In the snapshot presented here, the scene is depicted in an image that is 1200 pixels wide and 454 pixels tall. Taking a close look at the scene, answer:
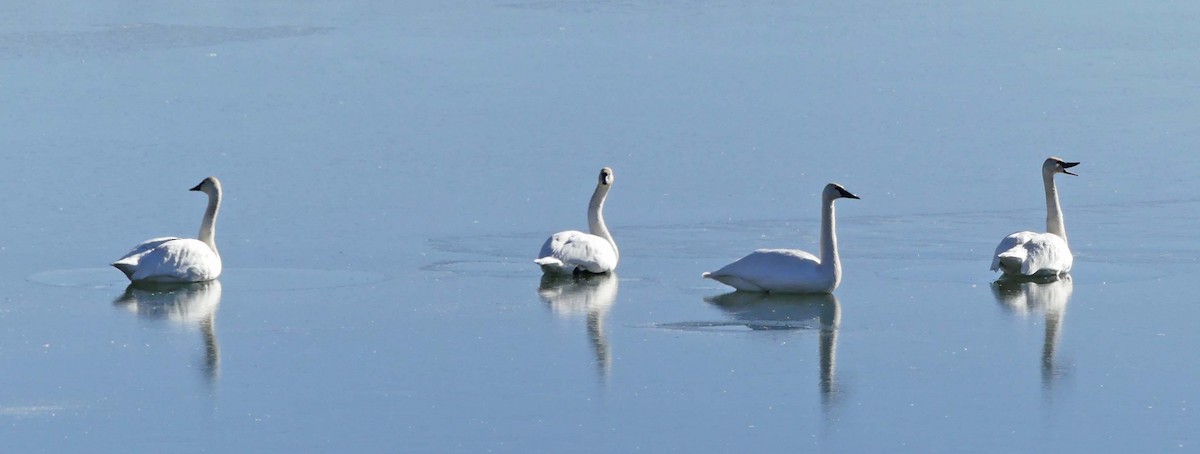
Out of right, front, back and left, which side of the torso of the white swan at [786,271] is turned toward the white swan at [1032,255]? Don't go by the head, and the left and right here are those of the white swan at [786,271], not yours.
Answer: front

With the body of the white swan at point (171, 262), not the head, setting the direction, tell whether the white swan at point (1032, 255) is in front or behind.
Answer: in front

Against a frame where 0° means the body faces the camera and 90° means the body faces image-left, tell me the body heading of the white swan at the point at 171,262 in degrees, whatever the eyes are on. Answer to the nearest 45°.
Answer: approximately 270°

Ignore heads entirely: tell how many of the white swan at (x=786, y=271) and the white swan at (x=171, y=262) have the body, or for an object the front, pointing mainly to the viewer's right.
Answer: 2

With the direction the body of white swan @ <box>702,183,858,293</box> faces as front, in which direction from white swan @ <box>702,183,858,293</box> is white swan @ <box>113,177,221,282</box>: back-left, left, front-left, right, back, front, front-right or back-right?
back

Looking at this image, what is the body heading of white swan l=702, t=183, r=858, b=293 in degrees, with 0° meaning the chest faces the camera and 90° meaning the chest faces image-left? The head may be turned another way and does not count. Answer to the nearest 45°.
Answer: approximately 270°

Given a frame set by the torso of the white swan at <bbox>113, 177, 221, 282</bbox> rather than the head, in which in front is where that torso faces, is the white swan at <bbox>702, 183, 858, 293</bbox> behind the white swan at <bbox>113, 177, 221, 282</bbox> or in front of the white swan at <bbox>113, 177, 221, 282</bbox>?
in front
